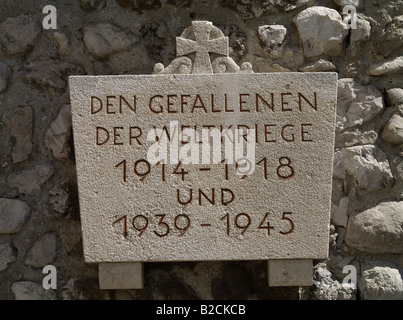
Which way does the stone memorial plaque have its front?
toward the camera
